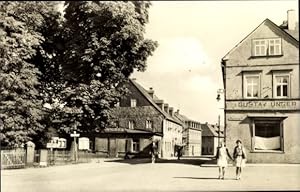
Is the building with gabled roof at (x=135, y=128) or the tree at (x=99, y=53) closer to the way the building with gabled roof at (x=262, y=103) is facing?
the tree

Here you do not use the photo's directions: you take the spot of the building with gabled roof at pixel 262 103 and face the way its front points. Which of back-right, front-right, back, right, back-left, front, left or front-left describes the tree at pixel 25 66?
front-right

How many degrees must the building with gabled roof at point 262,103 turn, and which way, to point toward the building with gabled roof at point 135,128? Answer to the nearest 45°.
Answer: approximately 90° to its right

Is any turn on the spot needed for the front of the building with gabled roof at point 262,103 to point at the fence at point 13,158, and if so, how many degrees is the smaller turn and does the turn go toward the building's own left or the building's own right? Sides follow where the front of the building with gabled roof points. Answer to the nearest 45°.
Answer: approximately 45° to the building's own right

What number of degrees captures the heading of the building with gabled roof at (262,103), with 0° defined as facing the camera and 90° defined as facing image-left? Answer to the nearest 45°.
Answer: approximately 0°

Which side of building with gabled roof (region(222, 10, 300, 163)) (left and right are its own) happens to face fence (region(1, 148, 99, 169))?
right
